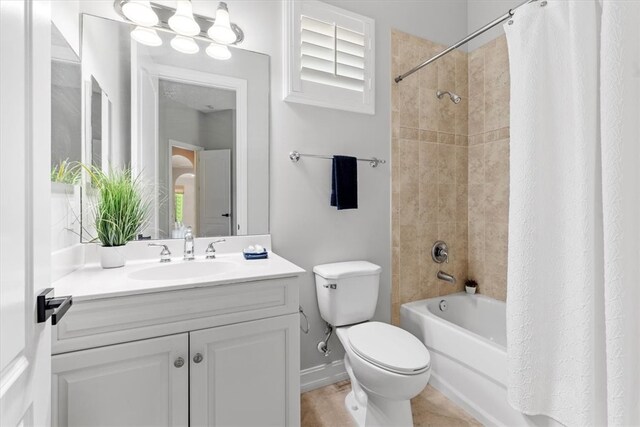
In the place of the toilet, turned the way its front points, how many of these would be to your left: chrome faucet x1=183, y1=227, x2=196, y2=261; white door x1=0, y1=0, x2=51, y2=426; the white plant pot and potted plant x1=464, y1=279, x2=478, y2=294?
1

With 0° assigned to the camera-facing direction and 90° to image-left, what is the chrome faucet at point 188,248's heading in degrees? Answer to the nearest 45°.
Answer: approximately 0°

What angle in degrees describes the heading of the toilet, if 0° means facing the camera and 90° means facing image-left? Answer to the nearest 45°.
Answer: approximately 315°

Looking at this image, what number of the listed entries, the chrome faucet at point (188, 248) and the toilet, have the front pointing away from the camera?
0

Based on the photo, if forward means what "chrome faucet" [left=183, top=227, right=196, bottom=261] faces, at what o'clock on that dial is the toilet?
The toilet is roughly at 10 o'clock from the chrome faucet.

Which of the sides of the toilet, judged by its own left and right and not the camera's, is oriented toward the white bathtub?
left
